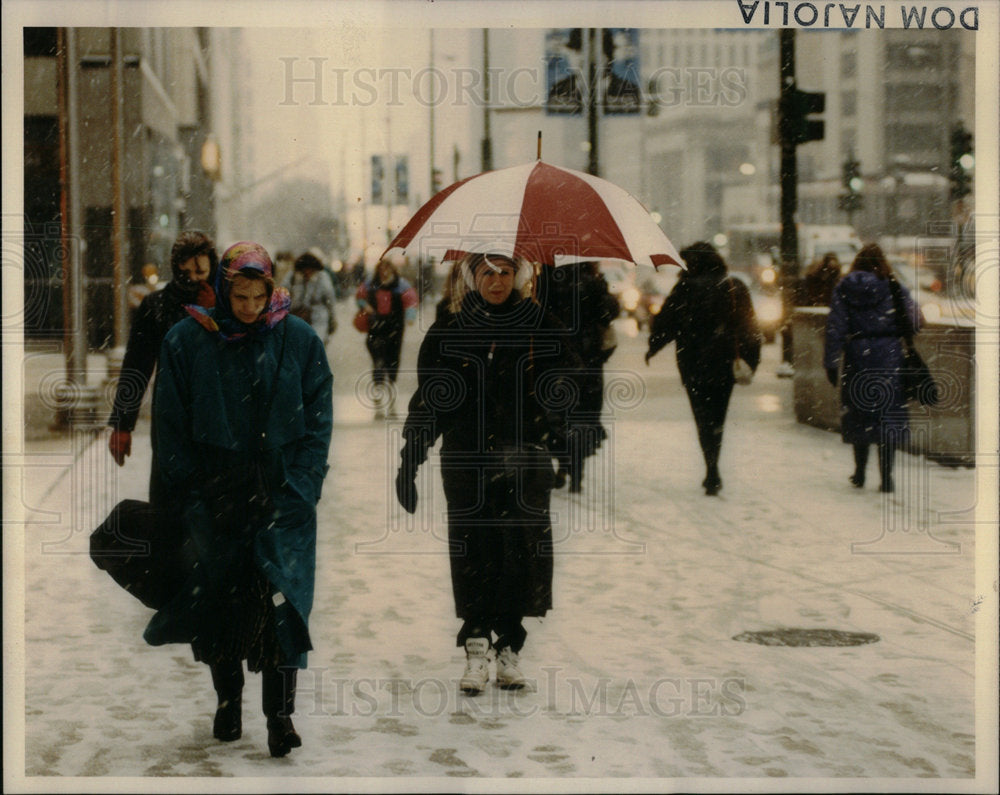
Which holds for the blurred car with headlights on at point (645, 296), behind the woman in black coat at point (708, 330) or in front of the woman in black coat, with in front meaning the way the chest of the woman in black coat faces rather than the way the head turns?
in front

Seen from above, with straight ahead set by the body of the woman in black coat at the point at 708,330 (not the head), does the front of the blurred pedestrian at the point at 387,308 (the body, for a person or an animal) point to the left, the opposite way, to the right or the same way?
the opposite way

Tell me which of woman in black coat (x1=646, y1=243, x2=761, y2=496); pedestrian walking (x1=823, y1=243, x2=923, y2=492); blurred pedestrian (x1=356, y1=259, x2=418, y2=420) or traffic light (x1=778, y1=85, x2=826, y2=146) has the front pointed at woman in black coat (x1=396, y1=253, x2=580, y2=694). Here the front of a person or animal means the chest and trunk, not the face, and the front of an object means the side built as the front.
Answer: the blurred pedestrian

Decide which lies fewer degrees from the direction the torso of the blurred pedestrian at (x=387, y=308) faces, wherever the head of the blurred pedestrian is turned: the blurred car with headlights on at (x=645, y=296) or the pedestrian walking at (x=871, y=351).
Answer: the pedestrian walking

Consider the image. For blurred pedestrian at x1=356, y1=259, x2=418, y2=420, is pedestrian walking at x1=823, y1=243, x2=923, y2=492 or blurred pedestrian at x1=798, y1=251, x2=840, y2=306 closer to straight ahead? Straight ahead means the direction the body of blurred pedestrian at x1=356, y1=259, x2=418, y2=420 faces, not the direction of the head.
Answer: the pedestrian walking

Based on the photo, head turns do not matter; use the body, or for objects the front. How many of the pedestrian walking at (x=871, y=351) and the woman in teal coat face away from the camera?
1

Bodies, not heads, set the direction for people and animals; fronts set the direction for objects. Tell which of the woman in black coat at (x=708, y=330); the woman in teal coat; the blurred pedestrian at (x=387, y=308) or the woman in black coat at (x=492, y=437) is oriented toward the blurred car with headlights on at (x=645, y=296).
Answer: the woman in black coat at (x=708, y=330)

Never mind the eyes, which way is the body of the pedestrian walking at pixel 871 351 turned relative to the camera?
away from the camera

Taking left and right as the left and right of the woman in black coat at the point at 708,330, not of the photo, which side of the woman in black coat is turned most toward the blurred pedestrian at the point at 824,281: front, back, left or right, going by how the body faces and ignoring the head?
front

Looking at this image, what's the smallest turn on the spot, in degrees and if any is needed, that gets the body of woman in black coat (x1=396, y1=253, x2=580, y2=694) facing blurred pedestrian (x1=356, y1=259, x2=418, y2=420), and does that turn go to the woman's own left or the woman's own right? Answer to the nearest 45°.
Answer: approximately 180°

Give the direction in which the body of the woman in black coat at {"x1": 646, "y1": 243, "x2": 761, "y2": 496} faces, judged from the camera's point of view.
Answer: away from the camera

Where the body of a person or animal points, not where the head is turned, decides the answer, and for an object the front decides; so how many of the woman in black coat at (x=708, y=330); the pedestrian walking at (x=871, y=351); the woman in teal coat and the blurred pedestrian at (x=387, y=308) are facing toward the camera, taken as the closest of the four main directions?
2

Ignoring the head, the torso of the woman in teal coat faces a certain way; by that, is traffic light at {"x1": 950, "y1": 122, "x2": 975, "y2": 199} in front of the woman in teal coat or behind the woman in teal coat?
behind

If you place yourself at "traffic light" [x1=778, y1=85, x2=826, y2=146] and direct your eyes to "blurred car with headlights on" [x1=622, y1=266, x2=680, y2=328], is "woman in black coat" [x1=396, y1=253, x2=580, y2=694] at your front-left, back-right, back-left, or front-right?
back-left

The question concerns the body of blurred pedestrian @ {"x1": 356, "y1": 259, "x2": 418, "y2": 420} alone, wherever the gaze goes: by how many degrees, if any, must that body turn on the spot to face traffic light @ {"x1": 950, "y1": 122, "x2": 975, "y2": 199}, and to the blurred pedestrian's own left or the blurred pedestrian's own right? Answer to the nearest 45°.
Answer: approximately 135° to the blurred pedestrian's own left
